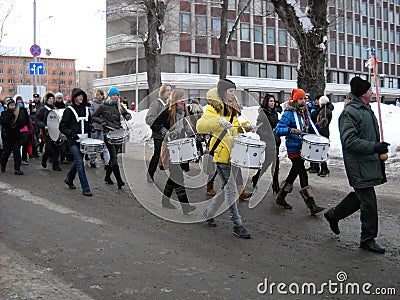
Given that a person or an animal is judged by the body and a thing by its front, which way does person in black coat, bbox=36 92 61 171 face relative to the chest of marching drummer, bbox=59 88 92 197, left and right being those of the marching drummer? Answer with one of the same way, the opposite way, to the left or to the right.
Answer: the same way

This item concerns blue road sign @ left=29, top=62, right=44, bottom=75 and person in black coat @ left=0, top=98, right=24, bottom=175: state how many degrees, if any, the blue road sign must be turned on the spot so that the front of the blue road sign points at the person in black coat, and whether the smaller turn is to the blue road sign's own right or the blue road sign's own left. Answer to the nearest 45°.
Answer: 0° — it already faces them

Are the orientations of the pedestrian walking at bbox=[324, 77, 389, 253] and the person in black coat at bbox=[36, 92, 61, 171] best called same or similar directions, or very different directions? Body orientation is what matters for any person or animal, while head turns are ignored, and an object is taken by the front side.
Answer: same or similar directions
